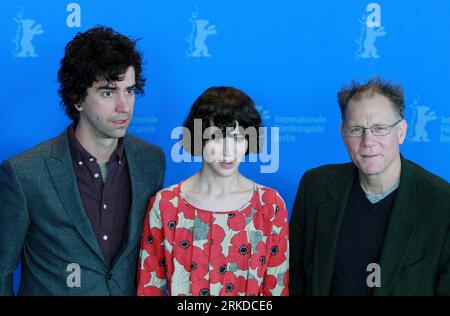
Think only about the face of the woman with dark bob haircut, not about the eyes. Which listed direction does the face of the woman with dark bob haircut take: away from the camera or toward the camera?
toward the camera

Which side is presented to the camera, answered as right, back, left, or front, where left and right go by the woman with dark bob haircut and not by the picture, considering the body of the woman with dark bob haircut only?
front

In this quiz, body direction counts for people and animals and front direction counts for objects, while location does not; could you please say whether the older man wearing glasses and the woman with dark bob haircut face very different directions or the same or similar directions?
same or similar directions

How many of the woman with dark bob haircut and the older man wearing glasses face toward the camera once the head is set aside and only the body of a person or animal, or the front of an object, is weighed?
2

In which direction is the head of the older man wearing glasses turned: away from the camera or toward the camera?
toward the camera

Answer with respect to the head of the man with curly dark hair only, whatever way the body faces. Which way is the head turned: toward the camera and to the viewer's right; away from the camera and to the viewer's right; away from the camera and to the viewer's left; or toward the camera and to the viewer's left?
toward the camera and to the viewer's right

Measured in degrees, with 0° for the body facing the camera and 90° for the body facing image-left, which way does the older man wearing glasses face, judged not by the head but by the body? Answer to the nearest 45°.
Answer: approximately 0°

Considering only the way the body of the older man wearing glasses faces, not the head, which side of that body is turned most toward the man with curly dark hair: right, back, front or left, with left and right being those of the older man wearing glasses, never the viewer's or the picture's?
right
